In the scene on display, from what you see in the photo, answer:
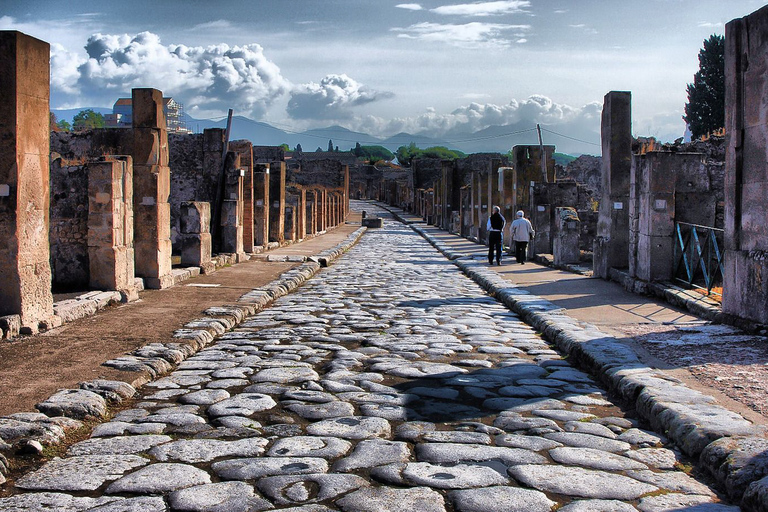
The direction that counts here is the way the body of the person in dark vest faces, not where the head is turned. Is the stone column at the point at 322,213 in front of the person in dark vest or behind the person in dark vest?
in front

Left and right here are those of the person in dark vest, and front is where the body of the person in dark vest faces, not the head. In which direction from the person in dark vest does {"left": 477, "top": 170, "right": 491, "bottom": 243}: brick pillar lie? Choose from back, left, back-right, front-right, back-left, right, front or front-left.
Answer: front

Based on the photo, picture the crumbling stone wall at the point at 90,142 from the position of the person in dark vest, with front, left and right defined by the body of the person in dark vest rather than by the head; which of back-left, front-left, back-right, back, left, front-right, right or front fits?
left

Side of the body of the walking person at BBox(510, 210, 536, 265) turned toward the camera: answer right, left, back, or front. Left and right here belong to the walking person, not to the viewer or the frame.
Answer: back

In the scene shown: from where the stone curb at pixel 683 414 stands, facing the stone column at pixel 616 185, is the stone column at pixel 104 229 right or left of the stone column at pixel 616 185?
left

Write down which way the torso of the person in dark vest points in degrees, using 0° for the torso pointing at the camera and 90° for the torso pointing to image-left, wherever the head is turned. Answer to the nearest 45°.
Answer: approximately 180°

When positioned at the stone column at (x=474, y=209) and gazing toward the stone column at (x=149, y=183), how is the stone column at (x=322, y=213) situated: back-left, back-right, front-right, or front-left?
back-right

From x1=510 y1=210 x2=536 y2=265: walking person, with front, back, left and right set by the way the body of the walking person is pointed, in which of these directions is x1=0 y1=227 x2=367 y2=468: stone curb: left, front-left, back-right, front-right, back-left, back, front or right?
back

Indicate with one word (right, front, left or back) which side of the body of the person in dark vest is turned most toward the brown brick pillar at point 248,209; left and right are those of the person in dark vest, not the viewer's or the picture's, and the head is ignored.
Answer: left

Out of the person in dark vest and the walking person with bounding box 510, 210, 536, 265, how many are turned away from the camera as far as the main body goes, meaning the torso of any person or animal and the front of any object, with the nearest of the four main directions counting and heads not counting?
2

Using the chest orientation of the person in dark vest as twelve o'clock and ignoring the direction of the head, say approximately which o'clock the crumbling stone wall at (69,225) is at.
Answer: The crumbling stone wall is roughly at 7 o'clock from the person in dark vest.

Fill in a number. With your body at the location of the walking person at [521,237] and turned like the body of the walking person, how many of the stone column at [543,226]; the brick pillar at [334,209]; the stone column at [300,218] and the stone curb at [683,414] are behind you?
1
